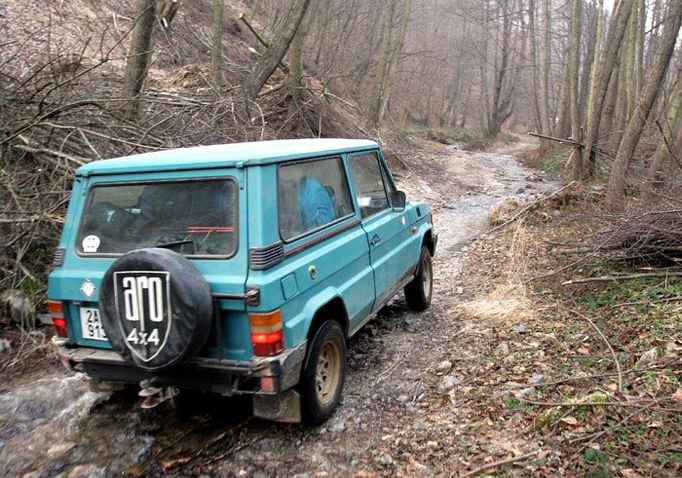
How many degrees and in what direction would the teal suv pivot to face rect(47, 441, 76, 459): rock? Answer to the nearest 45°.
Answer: approximately 135° to its left

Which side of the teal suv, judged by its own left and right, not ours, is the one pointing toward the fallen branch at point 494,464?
right

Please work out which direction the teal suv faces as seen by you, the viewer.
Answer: facing away from the viewer and to the right of the viewer

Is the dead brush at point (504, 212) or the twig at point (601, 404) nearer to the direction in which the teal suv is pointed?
the dead brush

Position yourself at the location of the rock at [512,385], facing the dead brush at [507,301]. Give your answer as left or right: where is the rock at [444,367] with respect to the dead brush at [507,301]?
left

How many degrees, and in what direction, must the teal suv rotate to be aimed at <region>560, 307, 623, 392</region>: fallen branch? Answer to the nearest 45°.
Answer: approximately 45° to its right
